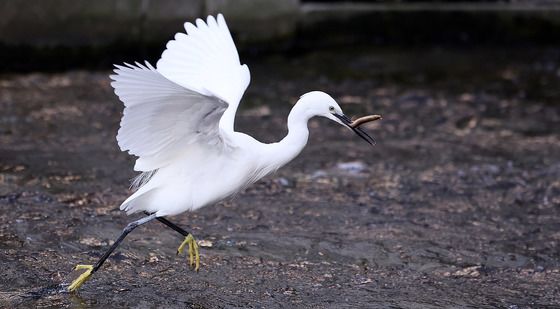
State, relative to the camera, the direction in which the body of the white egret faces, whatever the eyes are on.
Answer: to the viewer's right
